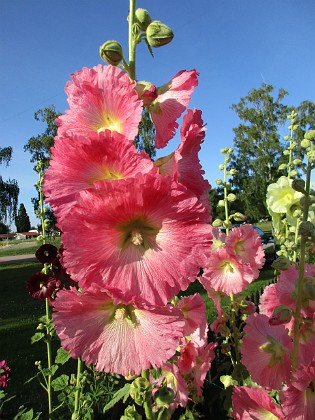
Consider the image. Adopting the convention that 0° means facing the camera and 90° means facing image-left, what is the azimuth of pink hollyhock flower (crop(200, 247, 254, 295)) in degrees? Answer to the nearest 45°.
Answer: approximately 0°

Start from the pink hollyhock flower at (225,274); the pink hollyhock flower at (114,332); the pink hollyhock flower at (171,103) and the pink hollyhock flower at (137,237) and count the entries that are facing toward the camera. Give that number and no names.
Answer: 3

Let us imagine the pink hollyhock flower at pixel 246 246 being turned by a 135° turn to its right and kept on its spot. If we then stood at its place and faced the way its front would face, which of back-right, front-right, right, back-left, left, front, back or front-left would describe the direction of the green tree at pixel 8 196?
front-left

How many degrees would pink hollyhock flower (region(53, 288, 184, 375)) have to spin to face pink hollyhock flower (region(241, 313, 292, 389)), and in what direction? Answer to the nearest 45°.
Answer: approximately 135° to its left

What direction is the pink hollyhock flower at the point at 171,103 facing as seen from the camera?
to the viewer's right

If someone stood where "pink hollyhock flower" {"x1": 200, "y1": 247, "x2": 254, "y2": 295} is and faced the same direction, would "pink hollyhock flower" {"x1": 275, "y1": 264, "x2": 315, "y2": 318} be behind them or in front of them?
in front

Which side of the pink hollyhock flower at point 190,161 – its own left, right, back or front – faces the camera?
right

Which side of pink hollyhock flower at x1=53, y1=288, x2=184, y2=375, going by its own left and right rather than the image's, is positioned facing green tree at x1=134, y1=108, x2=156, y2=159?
back

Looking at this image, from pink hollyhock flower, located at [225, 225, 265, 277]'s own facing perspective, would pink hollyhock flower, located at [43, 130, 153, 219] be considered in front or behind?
in front

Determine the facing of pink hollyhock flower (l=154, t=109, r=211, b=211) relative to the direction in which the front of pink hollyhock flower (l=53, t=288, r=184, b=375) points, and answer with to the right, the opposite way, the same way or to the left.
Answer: to the left

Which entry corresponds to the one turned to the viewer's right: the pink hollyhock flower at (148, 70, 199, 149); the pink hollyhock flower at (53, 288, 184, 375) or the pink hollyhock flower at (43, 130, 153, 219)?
the pink hollyhock flower at (148, 70, 199, 149)

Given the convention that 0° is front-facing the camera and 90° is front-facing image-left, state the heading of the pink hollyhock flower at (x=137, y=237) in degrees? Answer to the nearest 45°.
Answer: approximately 0°

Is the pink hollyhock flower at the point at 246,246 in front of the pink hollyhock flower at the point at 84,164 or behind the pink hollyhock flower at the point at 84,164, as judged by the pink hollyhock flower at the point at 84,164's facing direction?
behind
